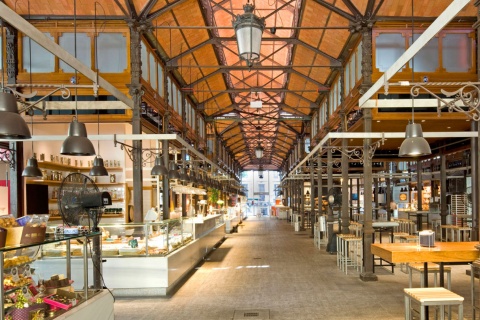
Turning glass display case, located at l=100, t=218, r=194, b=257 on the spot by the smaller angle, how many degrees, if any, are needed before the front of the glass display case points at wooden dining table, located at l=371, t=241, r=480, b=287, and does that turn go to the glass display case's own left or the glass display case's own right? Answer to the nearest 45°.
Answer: approximately 45° to the glass display case's own left

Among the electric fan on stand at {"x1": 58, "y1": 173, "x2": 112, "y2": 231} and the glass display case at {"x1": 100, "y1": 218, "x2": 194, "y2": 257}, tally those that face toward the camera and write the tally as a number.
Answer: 1

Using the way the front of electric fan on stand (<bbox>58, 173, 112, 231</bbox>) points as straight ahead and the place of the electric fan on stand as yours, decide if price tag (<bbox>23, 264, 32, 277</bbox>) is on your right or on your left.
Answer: on your left

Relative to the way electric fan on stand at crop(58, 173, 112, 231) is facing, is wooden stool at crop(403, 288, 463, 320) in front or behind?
behind
